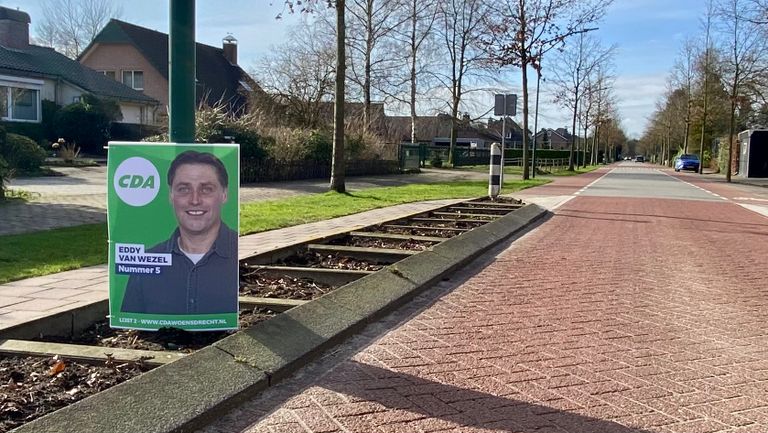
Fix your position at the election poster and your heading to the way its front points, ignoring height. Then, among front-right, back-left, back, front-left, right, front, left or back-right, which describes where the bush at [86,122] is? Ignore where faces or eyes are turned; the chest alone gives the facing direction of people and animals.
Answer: back

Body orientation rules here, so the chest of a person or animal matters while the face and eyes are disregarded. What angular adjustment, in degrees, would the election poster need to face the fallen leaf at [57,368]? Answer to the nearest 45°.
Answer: approximately 45° to its right

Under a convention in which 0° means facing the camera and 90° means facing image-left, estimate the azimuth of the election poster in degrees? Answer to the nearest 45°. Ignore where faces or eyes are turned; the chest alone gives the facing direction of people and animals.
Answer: approximately 0°

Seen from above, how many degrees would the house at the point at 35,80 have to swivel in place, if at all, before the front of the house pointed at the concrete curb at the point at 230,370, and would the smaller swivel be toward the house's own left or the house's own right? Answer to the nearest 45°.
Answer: approximately 45° to the house's own right

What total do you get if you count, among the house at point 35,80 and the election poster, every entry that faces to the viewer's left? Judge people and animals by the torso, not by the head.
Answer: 0

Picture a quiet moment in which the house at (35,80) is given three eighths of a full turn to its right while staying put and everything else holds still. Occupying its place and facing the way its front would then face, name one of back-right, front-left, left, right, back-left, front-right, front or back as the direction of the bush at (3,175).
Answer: left

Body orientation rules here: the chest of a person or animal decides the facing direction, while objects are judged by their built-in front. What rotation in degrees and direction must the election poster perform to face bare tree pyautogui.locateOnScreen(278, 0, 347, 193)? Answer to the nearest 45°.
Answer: approximately 180°

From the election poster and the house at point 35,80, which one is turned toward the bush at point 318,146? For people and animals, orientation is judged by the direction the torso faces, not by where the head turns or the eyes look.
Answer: the house

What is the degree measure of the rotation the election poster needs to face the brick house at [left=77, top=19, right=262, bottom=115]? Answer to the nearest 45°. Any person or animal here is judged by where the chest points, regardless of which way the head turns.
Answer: approximately 180°

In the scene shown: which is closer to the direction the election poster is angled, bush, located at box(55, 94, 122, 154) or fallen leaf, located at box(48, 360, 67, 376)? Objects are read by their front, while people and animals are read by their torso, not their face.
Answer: the fallen leaf

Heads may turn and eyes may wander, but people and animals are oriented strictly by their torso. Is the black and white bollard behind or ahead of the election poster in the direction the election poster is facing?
behind

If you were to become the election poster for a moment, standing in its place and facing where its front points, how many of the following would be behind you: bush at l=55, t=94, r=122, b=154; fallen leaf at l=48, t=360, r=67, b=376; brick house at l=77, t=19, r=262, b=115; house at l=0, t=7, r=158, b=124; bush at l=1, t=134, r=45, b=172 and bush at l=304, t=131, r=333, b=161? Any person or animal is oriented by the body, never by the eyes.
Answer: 5

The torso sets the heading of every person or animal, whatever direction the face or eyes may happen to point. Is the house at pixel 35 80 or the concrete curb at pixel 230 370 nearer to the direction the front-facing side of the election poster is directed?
the concrete curb

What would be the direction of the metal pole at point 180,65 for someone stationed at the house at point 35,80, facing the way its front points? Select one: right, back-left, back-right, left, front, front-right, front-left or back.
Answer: front-right
